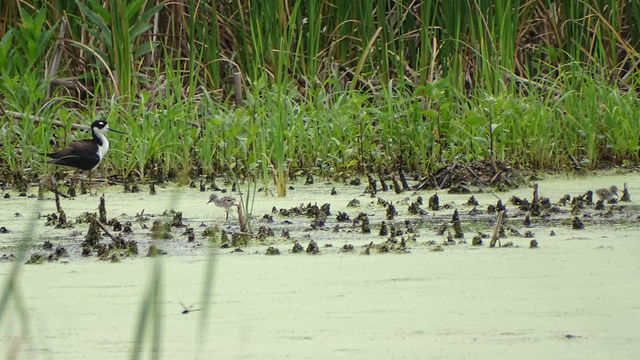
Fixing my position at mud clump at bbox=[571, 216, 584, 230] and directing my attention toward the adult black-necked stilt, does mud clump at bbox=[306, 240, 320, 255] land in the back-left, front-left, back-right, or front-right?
front-left

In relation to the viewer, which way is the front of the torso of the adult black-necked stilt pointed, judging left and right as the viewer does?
facing to the right of the viewer

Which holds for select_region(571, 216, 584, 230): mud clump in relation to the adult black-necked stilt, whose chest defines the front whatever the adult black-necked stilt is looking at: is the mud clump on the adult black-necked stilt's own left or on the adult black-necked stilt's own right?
on the adult black-necked stilt's own right

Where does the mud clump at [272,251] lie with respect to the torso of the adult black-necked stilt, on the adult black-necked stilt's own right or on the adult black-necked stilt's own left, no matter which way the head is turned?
on the adult black-necked stilt's own right
